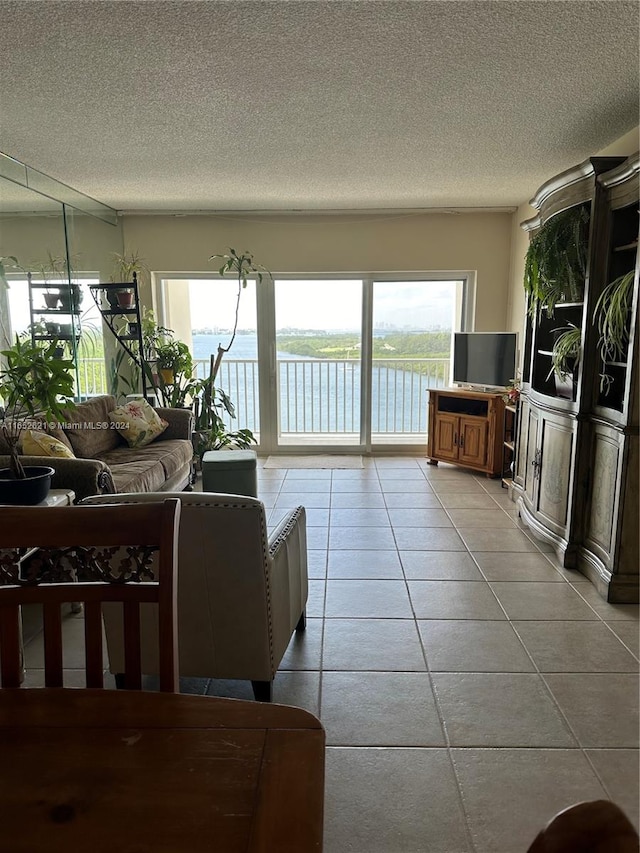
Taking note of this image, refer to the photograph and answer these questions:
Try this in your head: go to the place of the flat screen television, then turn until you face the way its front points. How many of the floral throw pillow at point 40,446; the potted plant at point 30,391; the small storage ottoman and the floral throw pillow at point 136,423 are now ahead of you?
4

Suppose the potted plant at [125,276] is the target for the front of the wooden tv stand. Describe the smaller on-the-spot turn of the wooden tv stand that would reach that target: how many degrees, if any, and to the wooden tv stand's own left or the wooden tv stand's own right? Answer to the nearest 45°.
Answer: approximately 45° to the wooden tv stand's own right

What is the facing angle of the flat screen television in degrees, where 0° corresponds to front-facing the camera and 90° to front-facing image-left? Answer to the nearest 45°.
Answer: approximately 45°

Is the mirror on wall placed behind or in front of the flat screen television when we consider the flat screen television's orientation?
in front

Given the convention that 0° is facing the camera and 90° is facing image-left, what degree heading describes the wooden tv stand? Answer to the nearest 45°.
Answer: approximately 45°

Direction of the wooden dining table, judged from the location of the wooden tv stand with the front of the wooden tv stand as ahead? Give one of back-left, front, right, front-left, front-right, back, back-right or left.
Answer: front-left

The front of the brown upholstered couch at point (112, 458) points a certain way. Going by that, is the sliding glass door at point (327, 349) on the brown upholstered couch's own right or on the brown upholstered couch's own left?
on the brown upholstered couch's own left

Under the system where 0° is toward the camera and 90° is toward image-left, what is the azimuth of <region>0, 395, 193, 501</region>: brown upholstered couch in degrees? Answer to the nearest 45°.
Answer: approximately 315°

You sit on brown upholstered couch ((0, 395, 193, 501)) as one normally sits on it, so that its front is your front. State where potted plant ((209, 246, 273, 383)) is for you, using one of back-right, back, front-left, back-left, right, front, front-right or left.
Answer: left

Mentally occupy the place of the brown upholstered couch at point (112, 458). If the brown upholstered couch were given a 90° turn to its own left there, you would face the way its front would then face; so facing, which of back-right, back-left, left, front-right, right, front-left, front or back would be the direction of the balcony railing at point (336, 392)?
front

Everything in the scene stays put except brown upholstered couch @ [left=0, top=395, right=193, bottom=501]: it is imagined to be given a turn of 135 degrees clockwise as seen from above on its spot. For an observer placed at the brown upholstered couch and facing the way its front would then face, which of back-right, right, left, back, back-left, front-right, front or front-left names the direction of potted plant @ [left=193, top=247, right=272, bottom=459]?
back-right

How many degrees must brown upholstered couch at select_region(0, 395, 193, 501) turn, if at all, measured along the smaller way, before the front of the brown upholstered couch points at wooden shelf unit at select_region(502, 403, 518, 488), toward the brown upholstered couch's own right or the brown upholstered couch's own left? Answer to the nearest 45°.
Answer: approximately 45° to the brown upholstered couch's own left

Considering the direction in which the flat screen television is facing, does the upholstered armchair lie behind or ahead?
ahead

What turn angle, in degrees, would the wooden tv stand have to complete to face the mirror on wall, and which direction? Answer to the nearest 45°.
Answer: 0° — it already faces it

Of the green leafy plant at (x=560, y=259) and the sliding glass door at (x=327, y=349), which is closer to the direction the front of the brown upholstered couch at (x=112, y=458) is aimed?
the green leafy plant

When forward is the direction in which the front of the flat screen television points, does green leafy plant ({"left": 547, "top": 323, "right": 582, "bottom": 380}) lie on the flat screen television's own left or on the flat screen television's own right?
on the flat screen television's own left
